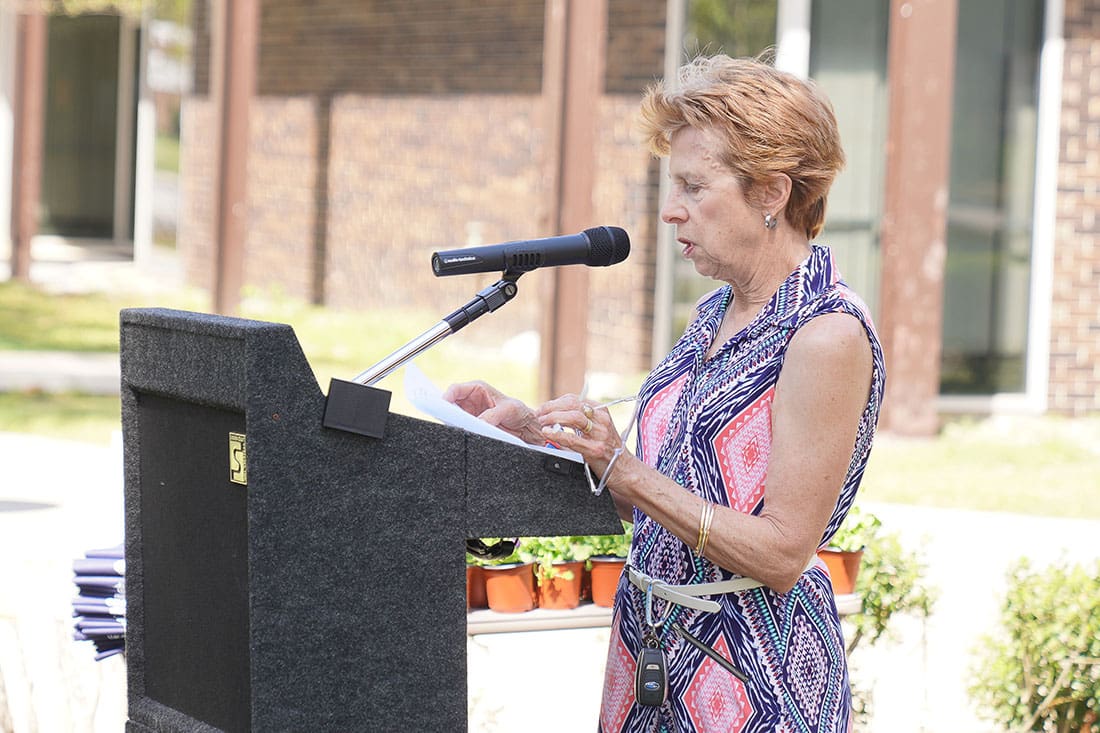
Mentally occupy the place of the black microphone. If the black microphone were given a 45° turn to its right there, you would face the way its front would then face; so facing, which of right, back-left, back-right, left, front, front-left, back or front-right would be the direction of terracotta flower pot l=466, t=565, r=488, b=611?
back-left

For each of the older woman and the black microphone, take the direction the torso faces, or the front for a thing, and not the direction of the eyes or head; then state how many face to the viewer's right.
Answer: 1

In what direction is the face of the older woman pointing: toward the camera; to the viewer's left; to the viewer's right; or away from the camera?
to the viewer's left

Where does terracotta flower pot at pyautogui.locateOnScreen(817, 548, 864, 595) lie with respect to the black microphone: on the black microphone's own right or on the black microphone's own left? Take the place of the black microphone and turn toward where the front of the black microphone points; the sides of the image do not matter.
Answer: on the black microphone's own left

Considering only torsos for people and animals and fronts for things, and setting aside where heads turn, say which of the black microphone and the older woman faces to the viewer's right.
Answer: the black microphone

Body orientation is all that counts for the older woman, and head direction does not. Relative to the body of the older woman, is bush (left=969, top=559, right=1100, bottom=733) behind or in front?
behind

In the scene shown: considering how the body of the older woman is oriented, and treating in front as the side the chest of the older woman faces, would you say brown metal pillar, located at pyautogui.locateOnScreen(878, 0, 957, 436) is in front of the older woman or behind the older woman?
behind

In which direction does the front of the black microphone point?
to the viewer's right

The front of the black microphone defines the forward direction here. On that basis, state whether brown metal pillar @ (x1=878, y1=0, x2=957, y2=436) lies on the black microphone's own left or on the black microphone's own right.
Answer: on the black microphone's own left

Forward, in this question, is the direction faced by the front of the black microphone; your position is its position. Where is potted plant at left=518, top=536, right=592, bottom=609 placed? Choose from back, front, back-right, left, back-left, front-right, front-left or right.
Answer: left

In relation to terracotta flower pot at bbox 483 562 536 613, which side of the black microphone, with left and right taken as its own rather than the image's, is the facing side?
left
